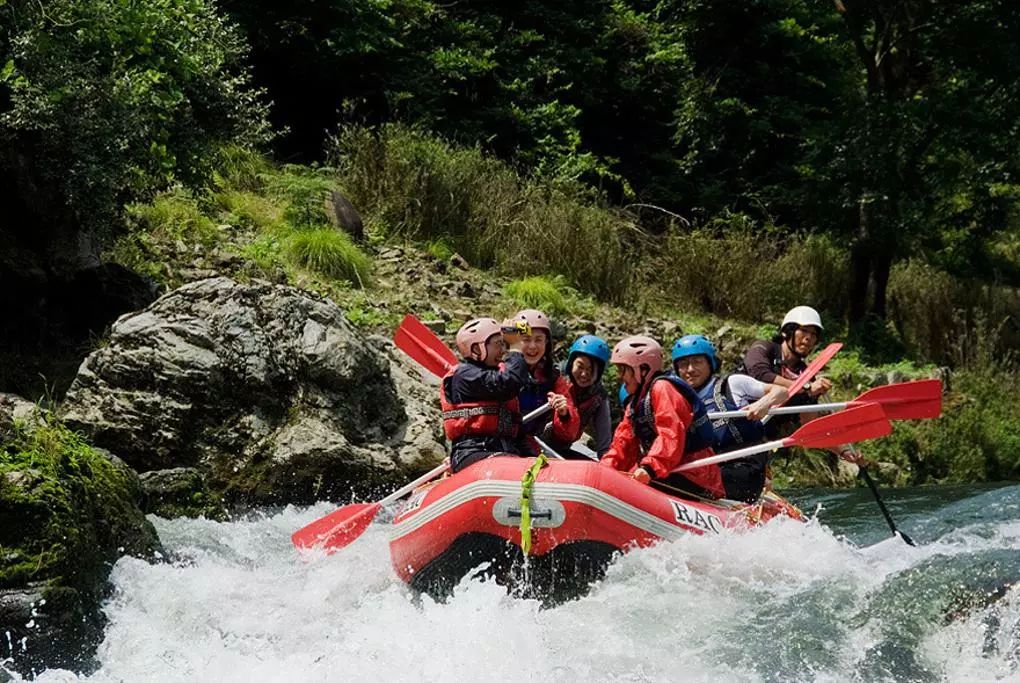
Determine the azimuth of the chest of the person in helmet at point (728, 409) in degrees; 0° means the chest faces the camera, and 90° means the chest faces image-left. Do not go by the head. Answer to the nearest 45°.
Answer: approximately 45°

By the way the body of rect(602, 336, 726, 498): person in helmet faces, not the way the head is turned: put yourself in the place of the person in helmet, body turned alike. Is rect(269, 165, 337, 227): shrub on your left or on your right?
on your right

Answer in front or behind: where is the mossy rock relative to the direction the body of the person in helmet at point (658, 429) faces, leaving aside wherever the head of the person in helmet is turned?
in front

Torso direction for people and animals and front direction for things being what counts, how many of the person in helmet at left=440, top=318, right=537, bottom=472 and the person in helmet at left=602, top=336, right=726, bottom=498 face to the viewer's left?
1

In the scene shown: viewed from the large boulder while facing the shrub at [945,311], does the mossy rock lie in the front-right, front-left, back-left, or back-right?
back-right

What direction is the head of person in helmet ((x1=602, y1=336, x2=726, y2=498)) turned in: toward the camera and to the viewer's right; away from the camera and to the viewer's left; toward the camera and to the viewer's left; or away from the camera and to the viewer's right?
toward the camera and to the viewer's left

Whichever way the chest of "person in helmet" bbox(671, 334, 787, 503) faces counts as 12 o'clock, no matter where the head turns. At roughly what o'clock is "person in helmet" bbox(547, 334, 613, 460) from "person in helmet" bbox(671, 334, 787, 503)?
"person in helmet" bbox(547, 334, 613, 460) is roughly at 2 o'clock from "person in helmet" bbox(671, 334, 787, 503).

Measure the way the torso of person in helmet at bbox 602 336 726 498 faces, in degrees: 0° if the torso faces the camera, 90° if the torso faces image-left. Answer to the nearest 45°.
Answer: approximately 90°

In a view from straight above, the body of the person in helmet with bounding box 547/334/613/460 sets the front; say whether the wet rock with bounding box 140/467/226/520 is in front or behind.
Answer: in front

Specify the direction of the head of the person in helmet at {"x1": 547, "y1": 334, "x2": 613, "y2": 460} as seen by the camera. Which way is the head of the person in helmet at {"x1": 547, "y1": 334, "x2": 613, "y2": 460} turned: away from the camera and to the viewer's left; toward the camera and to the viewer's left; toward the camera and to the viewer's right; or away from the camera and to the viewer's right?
toward the camera and to the viewer's left

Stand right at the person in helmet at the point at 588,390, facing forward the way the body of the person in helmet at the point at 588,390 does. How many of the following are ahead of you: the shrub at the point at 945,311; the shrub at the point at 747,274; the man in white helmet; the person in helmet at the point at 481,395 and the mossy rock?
2

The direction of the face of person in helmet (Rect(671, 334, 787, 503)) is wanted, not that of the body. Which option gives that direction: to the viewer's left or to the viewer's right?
to the viewer's left

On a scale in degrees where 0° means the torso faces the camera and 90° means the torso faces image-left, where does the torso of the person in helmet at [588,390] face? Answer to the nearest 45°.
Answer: approximately 45°
